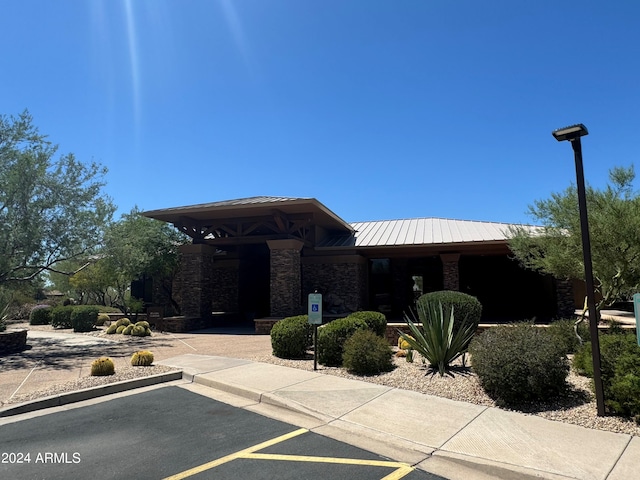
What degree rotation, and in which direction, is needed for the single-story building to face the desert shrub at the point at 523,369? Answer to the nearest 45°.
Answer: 0° — it already faces it

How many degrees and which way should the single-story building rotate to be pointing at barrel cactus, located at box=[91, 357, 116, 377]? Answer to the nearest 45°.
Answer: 0° — it already faces it

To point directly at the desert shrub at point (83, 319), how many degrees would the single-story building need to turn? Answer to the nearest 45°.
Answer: approximately 90° to its right

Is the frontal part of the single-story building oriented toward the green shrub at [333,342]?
yes

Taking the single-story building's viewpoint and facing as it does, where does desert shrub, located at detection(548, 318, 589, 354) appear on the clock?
The desert shrub is roughly at 11 o'clock from the single-story building.

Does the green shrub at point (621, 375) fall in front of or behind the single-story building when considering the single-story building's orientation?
in front

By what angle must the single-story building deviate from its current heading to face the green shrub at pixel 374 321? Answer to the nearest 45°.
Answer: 0° — it already faces it

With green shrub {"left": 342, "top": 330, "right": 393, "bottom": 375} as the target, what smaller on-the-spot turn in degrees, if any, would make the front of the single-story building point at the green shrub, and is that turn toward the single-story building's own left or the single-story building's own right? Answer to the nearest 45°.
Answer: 0° — it already faces it

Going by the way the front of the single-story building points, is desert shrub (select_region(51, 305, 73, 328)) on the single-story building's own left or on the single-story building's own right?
on the single-story building's own right

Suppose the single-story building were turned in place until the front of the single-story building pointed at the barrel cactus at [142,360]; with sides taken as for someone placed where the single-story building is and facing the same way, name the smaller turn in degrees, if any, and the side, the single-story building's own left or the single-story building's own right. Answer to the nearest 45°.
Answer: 0° — it already faces it

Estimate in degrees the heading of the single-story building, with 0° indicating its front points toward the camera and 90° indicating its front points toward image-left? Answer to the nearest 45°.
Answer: approximately 0°
